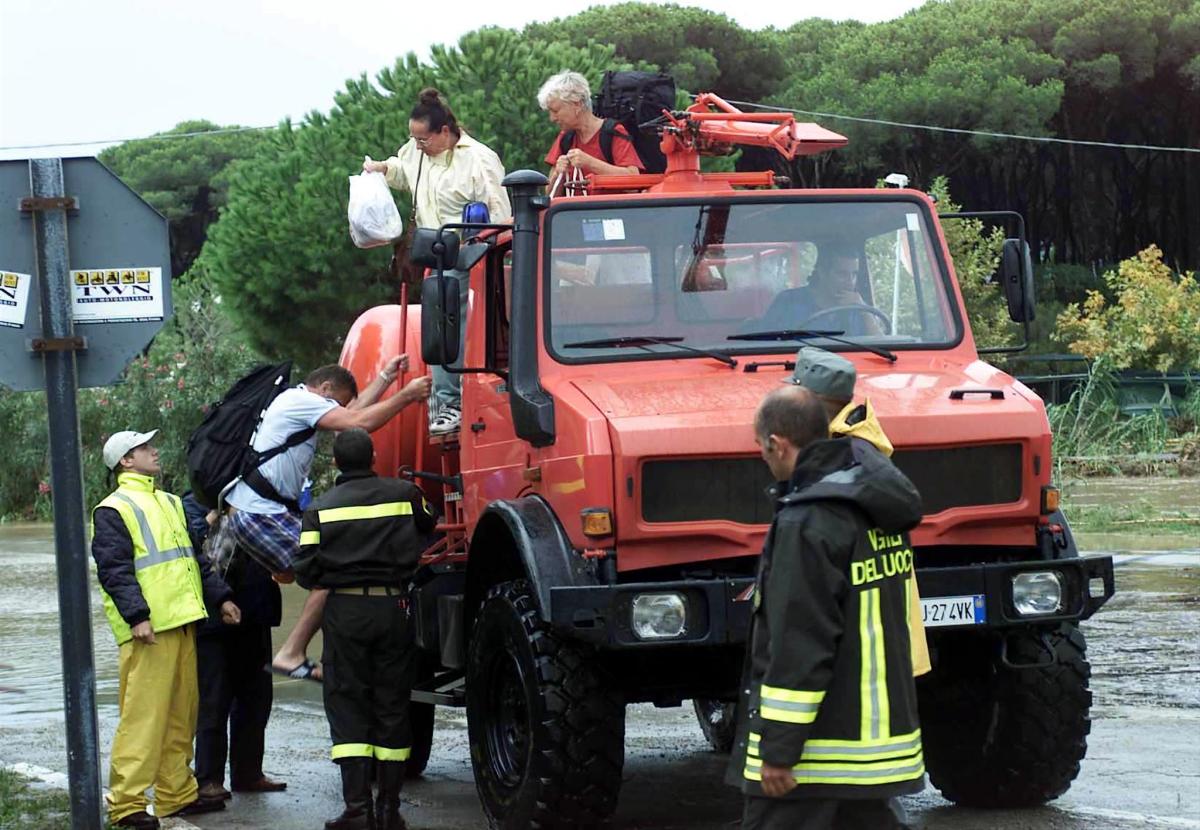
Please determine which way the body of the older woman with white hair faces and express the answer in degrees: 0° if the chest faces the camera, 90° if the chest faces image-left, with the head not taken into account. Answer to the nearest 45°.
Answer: approximately 45°

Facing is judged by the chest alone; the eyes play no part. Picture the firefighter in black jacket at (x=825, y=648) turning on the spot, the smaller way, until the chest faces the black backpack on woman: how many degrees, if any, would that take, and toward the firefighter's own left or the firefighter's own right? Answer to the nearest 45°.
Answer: approximately 45° to the firefighter's own right

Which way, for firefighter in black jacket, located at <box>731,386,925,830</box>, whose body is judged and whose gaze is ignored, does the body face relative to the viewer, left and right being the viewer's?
facing away from the viewer and to the left of the viewer

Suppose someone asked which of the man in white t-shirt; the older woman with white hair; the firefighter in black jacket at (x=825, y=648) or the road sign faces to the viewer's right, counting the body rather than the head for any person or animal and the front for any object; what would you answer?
the man in white t-shirt

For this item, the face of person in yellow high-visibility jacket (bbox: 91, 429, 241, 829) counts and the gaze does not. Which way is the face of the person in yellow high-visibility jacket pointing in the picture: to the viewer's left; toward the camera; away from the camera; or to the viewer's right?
to the viewer's right

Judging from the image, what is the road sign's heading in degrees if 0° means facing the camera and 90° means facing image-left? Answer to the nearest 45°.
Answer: approximately 180°

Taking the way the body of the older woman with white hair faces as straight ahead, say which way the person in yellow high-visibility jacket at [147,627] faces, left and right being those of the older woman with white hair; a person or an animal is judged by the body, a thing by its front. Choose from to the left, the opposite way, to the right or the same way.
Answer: to the left

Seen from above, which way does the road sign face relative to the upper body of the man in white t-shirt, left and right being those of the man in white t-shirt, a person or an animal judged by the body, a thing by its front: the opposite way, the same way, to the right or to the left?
to the left

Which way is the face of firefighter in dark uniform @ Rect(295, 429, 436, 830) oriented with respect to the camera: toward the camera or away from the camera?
away from the camera

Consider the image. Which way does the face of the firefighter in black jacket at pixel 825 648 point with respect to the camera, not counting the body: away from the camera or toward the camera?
away from the camera

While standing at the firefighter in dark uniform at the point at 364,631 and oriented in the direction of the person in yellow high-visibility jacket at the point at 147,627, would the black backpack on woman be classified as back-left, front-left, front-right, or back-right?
back-right

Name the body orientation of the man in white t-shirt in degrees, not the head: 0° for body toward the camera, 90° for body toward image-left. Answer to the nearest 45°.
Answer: approximately 270°
